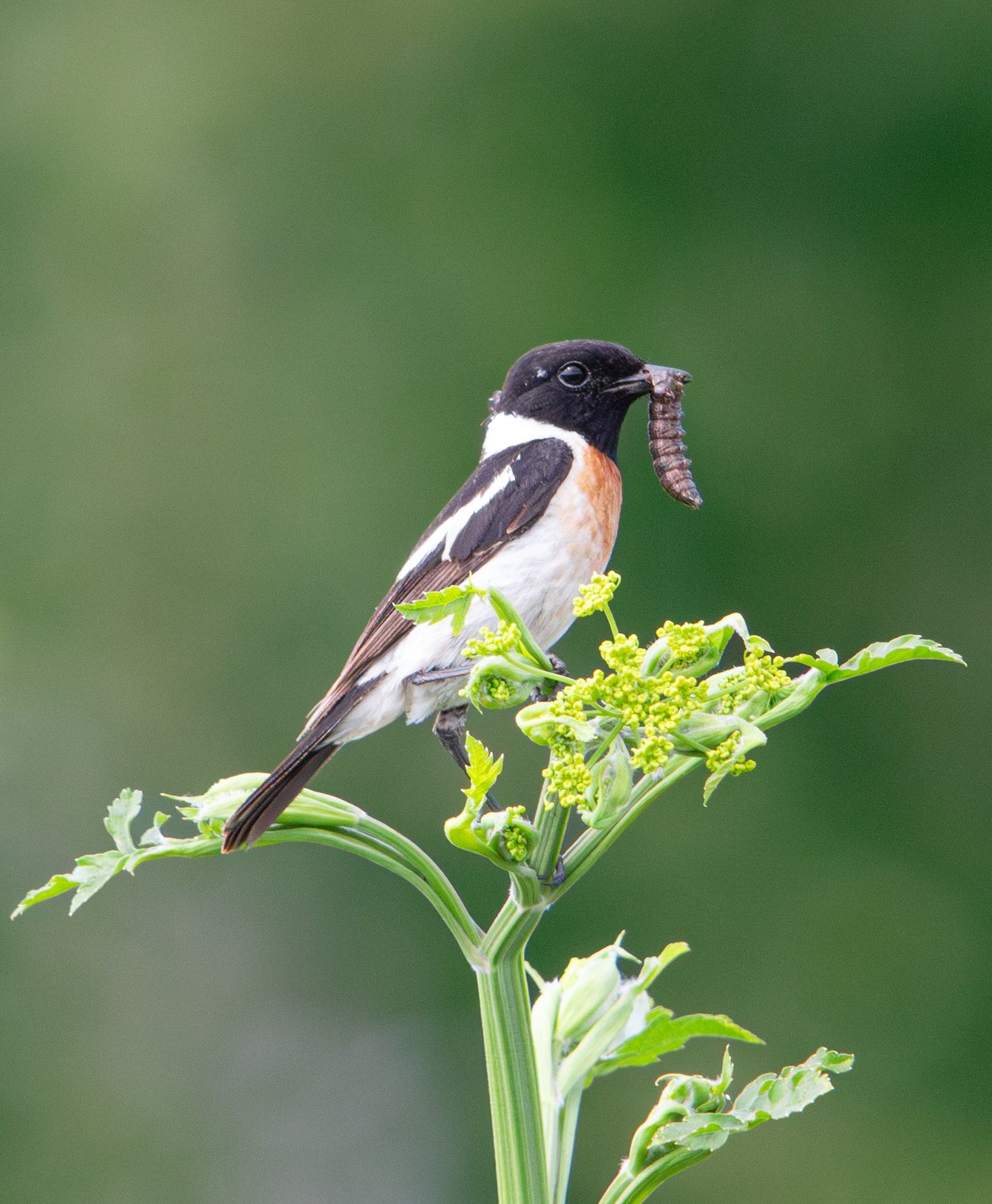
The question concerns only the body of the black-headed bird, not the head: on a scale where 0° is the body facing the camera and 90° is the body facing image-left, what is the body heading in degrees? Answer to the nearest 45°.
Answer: approximately 270°
